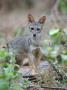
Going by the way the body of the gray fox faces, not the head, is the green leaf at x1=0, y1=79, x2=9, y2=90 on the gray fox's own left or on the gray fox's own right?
on the gray fox's own right

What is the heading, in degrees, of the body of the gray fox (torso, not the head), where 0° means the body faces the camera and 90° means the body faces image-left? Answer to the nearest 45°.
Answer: approximately 315°
